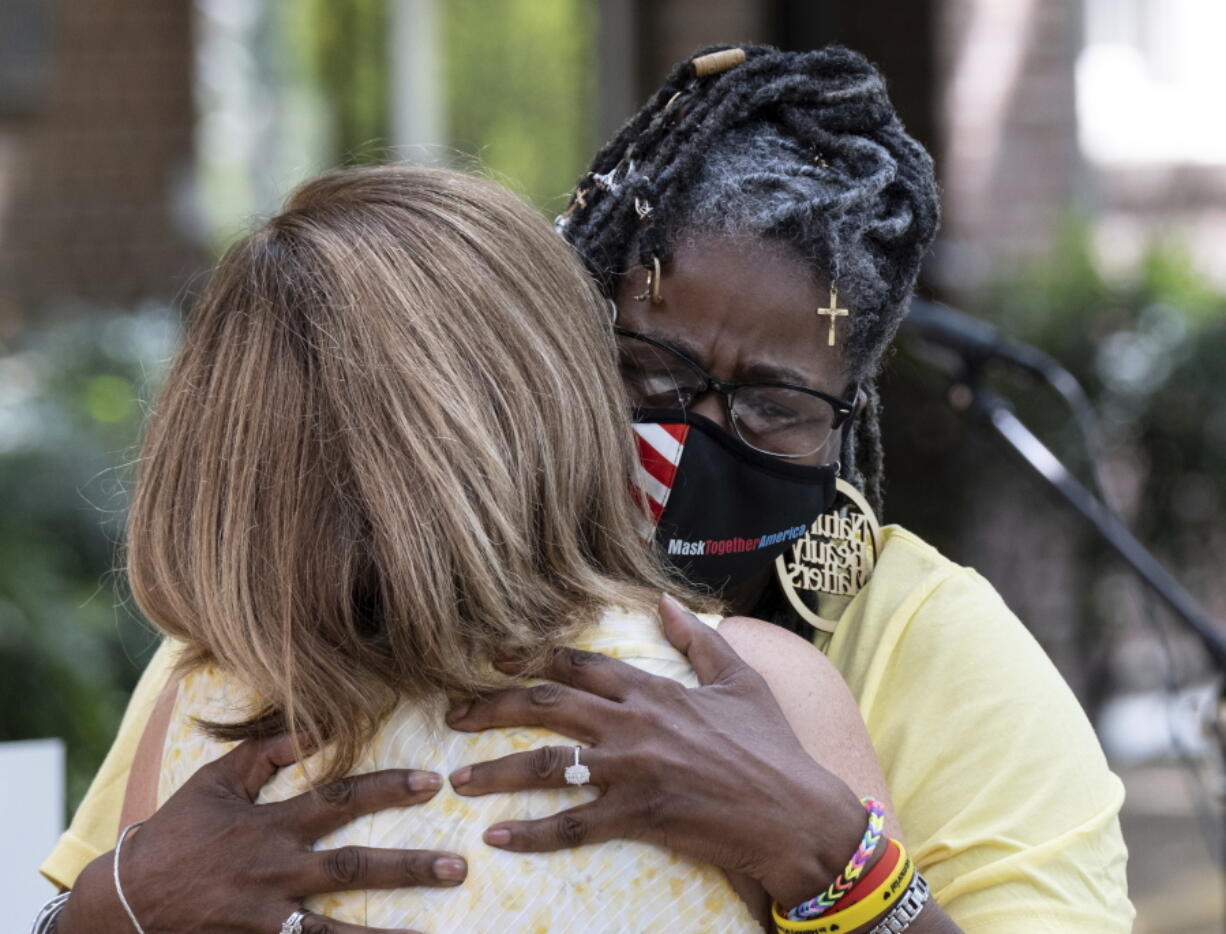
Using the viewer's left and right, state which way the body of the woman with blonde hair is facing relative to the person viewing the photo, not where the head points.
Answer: facing away from the viewer

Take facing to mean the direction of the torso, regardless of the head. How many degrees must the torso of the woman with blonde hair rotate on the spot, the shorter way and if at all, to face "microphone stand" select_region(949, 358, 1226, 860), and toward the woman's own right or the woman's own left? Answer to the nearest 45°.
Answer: approximately 45° to the woman's own right
